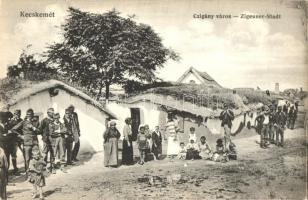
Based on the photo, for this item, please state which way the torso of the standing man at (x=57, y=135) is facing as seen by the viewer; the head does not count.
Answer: toward the camera

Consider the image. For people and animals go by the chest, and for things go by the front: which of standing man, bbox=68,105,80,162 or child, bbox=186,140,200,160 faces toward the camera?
the child

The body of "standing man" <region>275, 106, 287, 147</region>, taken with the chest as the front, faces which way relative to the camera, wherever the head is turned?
toward the camera

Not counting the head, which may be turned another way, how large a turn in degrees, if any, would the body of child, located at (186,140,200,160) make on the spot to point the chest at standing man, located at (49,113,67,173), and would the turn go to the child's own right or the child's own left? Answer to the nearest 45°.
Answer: approximately 90° to the child's own right

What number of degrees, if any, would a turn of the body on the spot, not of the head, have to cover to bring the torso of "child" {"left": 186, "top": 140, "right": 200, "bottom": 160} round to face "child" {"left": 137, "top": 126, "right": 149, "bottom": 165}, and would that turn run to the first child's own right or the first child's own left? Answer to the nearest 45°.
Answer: approximately 90° to the first child's own right

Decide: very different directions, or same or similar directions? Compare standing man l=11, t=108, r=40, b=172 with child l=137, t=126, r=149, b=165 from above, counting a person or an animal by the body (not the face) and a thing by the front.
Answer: same or similar directions

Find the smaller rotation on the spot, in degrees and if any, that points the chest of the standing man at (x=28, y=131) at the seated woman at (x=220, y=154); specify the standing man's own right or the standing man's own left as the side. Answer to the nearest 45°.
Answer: approximately 90° to the standing man's own left

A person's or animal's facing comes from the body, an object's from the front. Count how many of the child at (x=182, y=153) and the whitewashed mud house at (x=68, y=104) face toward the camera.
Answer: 2

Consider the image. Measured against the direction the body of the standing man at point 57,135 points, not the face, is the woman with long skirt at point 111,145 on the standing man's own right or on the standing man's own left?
on the standing man's own left

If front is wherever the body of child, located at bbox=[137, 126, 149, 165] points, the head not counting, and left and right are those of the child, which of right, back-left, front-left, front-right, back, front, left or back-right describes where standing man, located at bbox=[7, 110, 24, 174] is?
right

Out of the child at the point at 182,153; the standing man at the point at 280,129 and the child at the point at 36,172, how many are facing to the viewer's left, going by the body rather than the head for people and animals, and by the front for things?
0

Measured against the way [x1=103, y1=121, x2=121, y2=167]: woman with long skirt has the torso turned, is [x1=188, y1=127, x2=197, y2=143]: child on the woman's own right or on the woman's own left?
on the woman's own left

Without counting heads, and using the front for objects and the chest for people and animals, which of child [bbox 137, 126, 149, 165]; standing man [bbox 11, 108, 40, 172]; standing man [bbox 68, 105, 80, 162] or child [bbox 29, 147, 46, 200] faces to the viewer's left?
standing man [bbox 68, 105, 80, 162]
